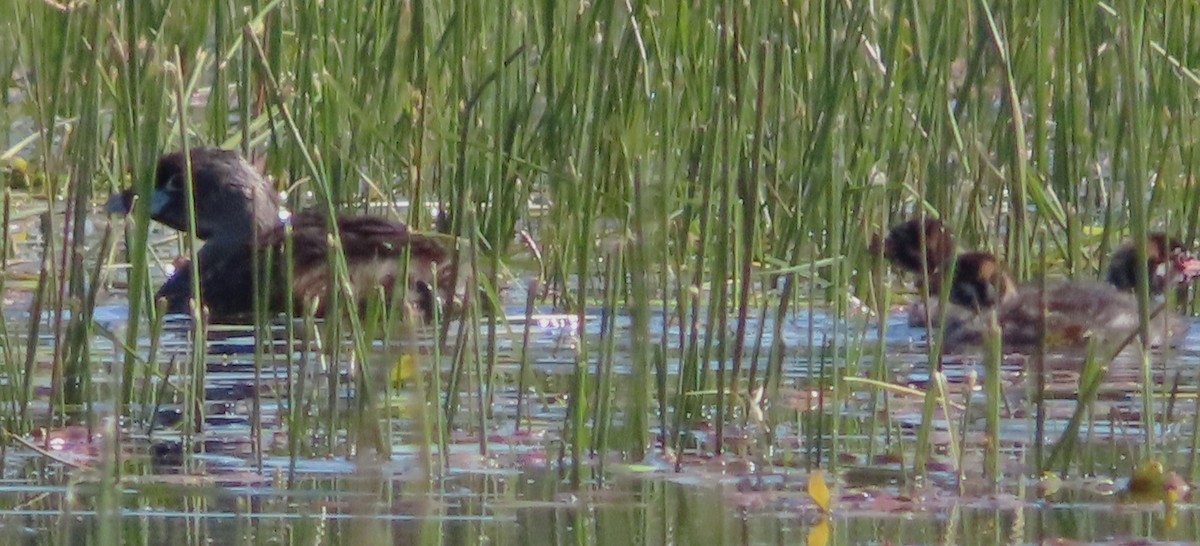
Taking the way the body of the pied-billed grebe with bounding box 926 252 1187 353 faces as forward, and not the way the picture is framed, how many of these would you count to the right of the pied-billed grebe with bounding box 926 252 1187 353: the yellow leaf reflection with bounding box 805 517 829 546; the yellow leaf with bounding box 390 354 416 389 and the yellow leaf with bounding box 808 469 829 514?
0

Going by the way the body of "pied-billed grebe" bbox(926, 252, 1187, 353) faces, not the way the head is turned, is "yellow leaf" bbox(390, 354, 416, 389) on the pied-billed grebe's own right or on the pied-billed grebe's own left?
on the pied-billed grebe's own left

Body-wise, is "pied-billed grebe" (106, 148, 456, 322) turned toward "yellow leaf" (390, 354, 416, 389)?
no

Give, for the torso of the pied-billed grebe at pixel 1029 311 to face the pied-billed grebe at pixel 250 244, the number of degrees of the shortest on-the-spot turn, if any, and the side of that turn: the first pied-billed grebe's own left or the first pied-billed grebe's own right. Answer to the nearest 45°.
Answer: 0° — it already faces it

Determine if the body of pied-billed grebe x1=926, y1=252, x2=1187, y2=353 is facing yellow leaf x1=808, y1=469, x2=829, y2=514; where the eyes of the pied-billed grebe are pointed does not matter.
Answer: no

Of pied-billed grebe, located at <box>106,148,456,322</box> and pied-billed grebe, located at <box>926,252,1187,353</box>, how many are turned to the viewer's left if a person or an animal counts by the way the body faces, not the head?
2

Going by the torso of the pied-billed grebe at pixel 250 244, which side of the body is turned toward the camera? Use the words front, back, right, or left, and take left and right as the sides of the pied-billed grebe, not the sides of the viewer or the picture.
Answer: left

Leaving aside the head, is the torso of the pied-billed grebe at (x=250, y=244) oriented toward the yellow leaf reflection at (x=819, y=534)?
no

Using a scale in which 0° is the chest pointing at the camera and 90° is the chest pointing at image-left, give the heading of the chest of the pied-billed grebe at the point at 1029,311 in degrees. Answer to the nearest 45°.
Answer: approximately 90°

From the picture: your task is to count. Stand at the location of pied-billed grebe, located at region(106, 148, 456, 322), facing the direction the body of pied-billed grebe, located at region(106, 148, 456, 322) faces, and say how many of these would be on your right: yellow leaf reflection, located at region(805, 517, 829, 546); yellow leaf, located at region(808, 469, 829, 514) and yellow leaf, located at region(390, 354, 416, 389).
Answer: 0
